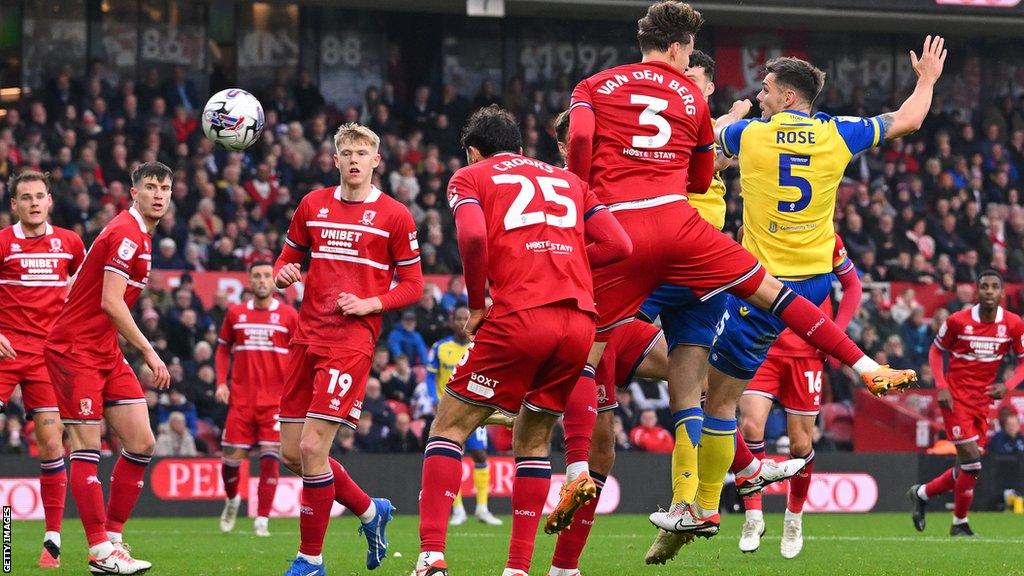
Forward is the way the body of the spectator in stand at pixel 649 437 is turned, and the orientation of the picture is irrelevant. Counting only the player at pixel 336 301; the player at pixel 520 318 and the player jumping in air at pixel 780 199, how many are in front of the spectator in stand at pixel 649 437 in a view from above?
3

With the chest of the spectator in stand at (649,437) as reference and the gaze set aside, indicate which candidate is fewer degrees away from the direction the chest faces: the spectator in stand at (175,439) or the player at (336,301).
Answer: the player

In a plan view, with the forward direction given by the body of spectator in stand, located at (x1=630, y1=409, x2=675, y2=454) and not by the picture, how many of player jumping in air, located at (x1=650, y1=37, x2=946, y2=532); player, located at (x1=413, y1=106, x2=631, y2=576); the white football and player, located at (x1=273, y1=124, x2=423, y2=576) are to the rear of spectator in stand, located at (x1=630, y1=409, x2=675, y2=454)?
0

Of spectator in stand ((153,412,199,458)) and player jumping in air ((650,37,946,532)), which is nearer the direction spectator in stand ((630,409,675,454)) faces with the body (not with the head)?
the player jumping in air

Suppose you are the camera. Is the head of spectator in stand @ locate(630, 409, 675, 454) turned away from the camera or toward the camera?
toward the camera

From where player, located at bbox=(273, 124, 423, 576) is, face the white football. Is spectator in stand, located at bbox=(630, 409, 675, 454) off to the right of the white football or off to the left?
right

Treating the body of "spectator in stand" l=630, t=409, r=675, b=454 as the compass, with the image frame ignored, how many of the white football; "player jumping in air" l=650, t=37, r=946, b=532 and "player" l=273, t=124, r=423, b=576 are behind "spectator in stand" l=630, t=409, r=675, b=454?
0

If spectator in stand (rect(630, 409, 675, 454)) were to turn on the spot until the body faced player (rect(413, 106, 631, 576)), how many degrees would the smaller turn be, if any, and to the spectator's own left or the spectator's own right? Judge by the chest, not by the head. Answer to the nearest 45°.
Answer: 0° — they already face them

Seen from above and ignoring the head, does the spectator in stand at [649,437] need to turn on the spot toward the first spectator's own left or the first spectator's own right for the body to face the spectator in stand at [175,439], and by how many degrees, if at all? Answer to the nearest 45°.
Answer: approximately 90° to the first spectator's own right

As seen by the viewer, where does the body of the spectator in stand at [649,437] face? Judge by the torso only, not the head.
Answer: toward the camera

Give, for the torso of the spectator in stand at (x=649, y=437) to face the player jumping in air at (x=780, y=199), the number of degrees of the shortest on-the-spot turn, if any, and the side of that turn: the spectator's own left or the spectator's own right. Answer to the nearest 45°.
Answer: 0° — they already face them

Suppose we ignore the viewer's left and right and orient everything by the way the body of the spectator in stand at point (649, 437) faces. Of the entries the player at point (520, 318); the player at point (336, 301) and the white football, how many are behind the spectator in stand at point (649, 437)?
0

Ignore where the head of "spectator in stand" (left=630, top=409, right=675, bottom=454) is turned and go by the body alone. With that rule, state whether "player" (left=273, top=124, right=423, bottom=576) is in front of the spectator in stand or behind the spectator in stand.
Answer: in front

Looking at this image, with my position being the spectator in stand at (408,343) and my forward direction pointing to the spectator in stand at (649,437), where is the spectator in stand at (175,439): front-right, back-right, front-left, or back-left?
back-right

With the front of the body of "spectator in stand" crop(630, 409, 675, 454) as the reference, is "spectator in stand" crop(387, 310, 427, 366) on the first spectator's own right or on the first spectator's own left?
on the first spectator's own right
